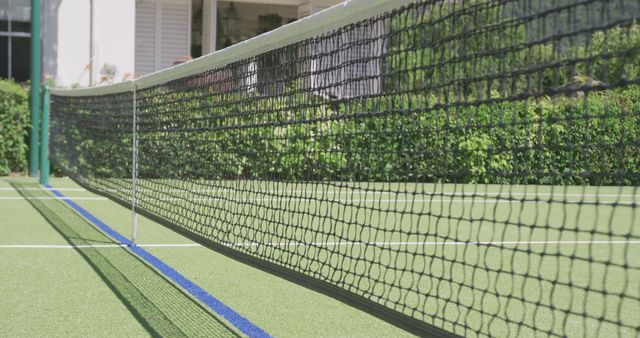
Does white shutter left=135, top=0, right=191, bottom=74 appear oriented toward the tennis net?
yes

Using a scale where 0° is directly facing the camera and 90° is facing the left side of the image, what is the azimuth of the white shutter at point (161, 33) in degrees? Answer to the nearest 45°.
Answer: approximately 0°
